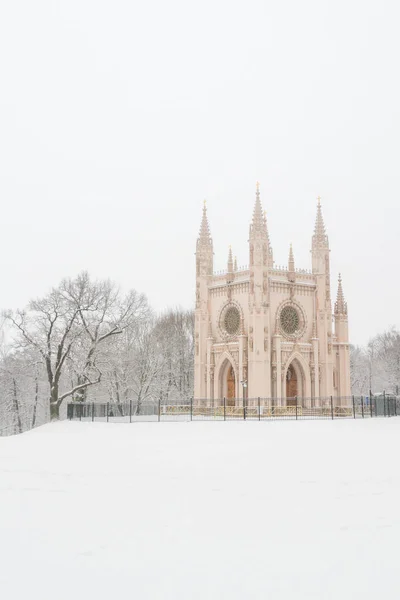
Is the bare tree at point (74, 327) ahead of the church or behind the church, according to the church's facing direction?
ahead

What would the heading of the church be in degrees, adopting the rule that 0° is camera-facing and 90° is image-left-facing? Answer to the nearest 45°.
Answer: approximately 45°
